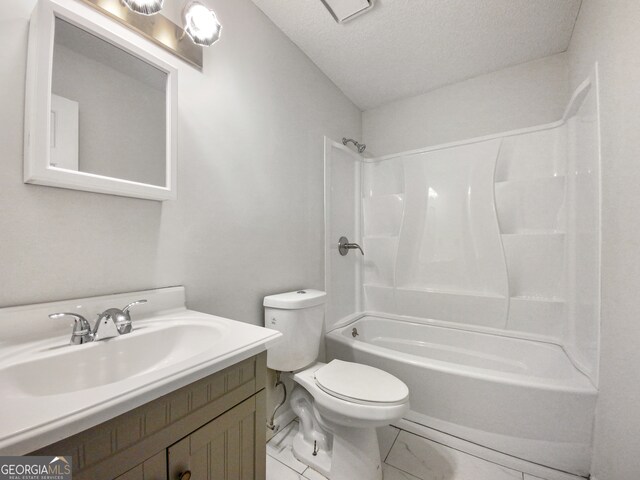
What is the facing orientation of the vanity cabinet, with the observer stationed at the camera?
facing the viewer and to the right of the viewer

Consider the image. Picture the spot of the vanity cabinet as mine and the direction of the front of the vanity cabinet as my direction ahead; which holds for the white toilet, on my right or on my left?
on my left

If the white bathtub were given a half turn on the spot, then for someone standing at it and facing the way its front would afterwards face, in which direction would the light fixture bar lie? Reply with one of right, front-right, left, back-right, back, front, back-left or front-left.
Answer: back-left

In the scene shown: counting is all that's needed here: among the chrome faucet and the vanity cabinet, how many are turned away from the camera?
0

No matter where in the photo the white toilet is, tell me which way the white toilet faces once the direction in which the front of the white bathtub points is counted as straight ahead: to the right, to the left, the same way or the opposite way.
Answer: to the left

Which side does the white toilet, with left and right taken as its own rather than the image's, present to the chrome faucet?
right

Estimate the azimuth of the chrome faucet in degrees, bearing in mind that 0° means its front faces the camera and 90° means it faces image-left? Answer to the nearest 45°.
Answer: approximately 315°

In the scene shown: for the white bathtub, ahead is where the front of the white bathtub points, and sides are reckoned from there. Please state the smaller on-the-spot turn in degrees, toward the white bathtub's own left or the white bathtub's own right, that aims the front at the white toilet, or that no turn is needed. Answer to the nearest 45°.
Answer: approximately 45° to the white bathtub's own right

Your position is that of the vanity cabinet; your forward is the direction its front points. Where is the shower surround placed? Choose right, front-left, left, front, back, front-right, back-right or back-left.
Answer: front-left

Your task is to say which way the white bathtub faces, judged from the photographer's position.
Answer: facing the viewer

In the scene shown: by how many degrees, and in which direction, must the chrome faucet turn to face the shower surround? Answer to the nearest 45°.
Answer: approximately 45° to its left

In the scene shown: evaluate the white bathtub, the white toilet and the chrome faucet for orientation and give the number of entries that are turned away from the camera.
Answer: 0
